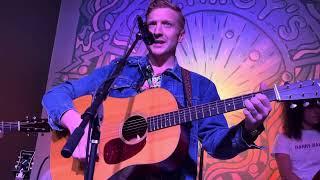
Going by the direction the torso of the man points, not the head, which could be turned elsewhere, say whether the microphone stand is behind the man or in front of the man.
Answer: in front

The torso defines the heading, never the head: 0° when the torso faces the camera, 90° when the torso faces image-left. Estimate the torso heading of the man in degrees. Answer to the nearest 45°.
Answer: approximately 0°
